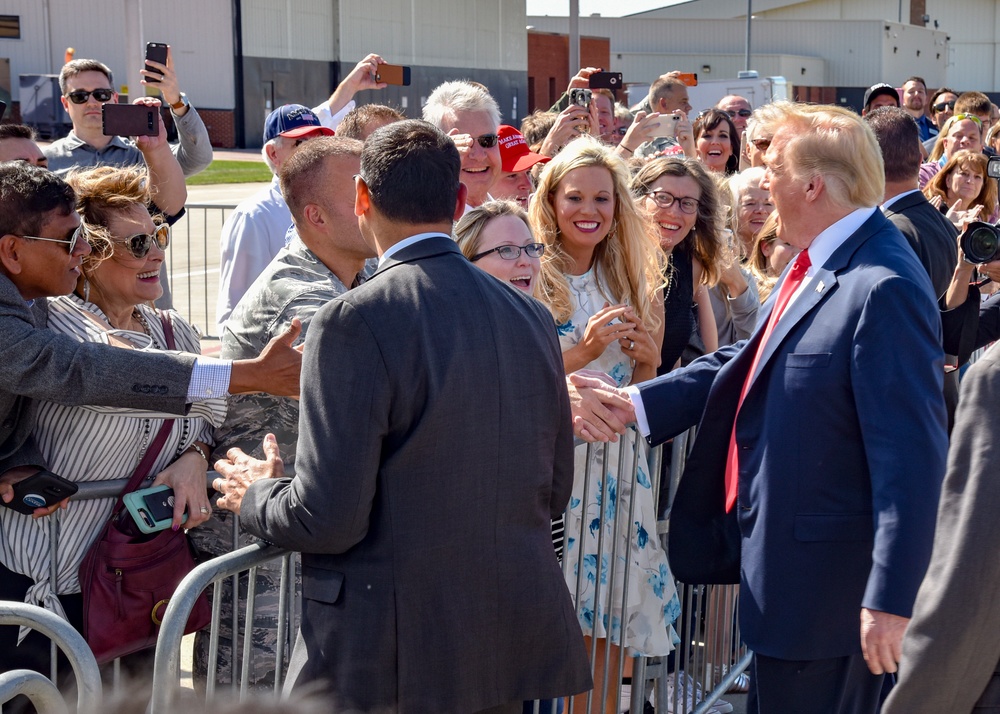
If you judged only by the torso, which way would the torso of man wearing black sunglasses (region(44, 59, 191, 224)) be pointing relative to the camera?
toward the camera

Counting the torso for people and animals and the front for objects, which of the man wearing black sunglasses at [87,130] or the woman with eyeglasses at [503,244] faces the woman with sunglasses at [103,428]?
the man wearing black sunglasses

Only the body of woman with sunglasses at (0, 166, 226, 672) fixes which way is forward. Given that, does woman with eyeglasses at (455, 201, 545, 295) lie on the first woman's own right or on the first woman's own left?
on the first woman's own left

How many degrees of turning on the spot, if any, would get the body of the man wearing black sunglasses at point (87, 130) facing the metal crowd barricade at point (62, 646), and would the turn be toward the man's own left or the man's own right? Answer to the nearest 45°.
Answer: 0° — they already face it

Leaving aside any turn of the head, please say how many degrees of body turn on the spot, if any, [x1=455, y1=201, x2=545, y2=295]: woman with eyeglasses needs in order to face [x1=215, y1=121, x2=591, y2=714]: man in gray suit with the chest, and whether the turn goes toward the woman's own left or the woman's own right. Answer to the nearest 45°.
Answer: approximately 45° to the woman's own right

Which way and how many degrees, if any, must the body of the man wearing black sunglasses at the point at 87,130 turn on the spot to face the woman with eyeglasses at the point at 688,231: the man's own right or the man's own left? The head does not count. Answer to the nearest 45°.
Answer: approximately 45° to the man's own left

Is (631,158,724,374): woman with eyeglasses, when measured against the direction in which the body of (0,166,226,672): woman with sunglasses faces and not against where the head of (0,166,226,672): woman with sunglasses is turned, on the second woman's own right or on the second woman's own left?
on the second woman's own left

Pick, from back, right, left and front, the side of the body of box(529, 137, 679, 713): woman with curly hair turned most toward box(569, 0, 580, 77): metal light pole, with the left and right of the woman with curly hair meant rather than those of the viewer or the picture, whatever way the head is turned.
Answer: back

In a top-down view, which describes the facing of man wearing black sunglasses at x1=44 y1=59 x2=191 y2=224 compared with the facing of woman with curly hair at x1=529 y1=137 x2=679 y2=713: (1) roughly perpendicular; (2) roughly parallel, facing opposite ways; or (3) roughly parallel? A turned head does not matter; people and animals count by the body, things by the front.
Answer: roughly parallel

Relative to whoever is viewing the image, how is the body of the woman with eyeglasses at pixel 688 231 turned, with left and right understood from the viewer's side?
facing the viewer and to the left of the viewer

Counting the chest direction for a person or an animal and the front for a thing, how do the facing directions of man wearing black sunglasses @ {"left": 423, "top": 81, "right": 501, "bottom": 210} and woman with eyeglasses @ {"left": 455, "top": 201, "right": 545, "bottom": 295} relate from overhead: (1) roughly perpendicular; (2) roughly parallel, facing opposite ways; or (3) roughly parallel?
roughly parallel

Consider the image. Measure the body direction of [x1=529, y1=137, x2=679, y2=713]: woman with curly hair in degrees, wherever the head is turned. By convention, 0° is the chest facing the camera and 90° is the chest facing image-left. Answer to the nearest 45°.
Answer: approximately 0°

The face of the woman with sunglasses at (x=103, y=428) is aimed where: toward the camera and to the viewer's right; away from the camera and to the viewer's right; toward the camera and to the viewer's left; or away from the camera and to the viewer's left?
toward the camera and to the viewer's right
